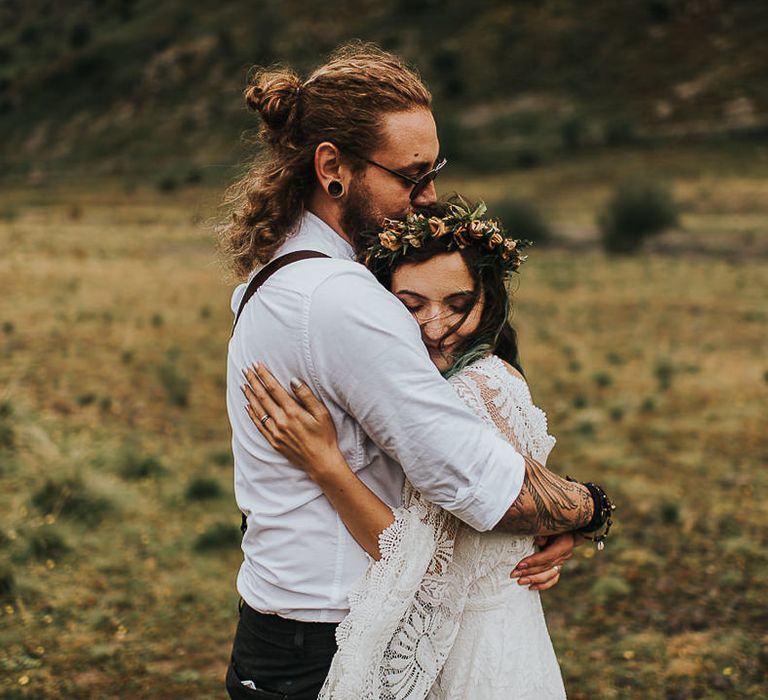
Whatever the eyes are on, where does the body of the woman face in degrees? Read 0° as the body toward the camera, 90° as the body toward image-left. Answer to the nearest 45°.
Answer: approximately 90°

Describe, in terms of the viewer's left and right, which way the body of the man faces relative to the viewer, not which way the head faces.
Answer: facing to the right of the viewer

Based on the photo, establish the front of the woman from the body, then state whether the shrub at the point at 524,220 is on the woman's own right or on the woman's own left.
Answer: on the woman's own right

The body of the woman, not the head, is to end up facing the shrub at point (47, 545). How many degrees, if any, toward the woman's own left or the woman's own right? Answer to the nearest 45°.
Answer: approximately 45° to the woman's own right

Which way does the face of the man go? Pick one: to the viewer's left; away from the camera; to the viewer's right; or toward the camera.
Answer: to the viewer's right

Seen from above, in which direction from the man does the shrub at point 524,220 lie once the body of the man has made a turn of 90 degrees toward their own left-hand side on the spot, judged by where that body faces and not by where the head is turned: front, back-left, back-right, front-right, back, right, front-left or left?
front

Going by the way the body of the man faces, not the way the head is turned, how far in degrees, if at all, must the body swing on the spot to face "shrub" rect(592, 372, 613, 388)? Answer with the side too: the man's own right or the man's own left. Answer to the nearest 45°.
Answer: approximately 90° to the man's own left

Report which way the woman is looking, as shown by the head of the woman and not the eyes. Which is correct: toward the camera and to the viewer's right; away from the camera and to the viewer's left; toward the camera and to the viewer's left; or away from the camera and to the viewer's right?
toward the camera and to the viewer's left

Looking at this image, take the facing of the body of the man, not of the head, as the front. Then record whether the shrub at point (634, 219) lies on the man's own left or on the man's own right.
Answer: on the man's own left

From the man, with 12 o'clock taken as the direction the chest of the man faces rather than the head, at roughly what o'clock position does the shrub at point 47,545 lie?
The shrub is roughly at 8 o'clock from the man.

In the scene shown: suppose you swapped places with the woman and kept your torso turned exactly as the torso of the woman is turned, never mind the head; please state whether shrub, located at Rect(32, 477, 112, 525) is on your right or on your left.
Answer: on your right

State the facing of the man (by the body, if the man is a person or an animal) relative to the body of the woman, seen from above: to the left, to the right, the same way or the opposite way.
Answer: the opposite way

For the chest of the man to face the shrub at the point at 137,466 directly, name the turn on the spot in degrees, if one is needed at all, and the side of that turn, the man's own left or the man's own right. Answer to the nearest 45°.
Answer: approximately 90° to the man's own left

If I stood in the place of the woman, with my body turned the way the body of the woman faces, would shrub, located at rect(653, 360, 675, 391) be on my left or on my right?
on my right
